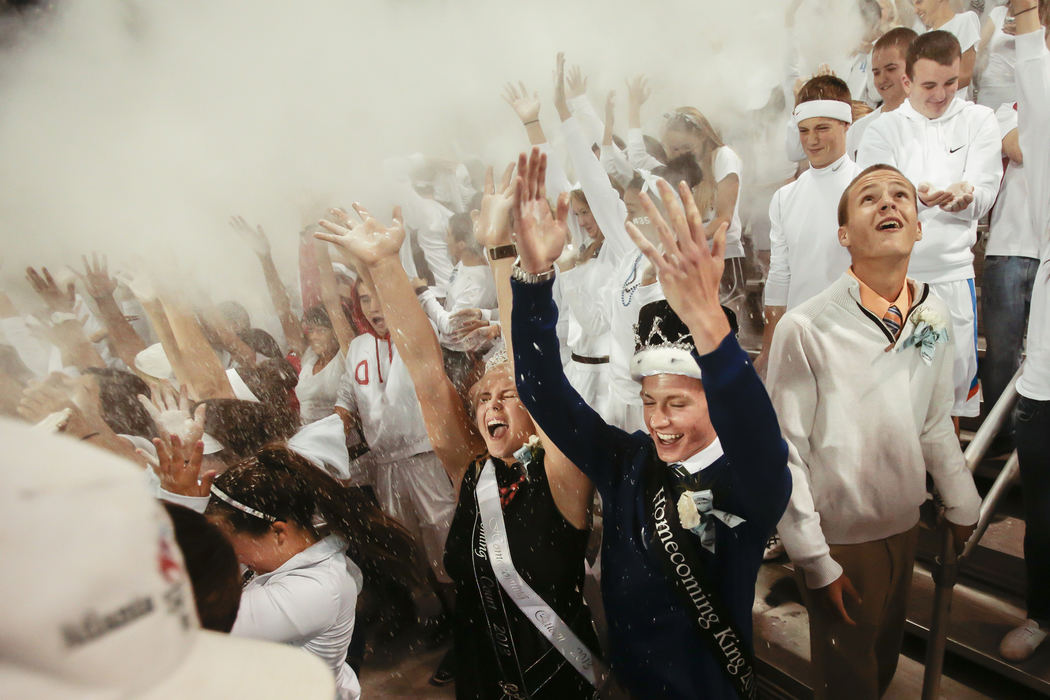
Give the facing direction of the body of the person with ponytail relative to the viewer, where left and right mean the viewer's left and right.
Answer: facing to the left of the viewer

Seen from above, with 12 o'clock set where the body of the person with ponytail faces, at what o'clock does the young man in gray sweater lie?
The young man in gray sweater is roughly at 7 o'clock from the person with ponytail.

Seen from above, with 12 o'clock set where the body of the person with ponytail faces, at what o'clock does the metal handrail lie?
The metal handrail is roughly at 7 o'clock from the person with ponytail.
